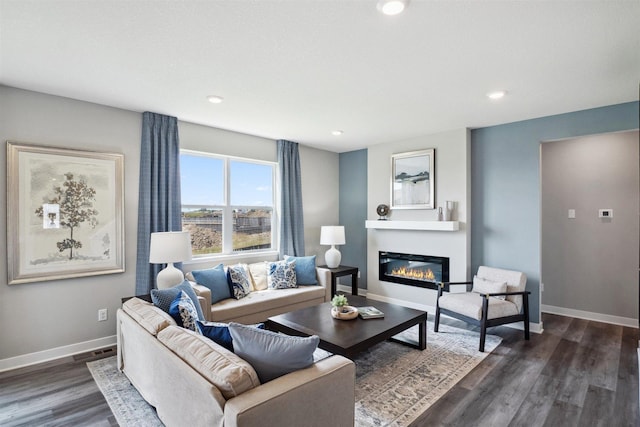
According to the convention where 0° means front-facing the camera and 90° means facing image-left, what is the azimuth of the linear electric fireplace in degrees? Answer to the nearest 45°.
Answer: approximately 45°

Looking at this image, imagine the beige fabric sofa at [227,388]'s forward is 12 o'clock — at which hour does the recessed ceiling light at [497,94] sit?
The recessed ceiling light is roughly at 1 o'clock from the beige fabric sofa.

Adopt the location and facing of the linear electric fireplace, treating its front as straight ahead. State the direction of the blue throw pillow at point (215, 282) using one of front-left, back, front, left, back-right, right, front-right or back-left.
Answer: front

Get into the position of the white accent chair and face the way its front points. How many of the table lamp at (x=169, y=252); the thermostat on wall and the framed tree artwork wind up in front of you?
2

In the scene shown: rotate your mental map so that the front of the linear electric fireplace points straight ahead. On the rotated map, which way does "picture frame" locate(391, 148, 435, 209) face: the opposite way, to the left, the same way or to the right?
the same way

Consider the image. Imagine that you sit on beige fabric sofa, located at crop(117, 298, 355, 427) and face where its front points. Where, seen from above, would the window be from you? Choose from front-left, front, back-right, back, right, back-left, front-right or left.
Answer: front-left

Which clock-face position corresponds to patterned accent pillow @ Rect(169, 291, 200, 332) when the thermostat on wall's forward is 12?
The patterned accent pillow is roughly at 1 o'clock from the thermostat on wall.

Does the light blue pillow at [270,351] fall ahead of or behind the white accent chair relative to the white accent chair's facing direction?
ahead

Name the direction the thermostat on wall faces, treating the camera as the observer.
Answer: facing the viewer

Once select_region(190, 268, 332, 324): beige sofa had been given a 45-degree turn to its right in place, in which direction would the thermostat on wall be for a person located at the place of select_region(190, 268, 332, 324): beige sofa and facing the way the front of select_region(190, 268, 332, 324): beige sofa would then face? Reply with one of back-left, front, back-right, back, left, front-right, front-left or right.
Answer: left

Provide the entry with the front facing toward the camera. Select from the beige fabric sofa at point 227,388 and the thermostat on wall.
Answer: the thermostat on wall

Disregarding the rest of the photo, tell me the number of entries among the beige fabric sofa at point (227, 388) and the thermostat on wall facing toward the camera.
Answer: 1

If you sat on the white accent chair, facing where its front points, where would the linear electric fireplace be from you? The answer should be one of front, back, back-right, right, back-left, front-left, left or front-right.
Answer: right

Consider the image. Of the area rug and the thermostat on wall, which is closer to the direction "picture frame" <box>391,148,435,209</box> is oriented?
the area rug

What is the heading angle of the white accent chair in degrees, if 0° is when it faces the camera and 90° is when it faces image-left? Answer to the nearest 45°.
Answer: approximately 45°

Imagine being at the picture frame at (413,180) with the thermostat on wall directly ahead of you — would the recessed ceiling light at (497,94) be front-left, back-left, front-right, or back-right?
front-right

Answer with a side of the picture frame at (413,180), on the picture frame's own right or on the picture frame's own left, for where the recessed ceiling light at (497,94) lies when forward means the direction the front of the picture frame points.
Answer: on the picture frame's own left

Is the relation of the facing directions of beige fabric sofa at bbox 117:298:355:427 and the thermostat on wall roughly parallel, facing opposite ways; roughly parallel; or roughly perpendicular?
roughly parallel, facing opposite ways

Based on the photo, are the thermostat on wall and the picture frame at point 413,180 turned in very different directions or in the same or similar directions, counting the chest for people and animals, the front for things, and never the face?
same or similar directions

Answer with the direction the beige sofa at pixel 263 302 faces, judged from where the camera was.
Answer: facing the viewer and to the right of the viewer
